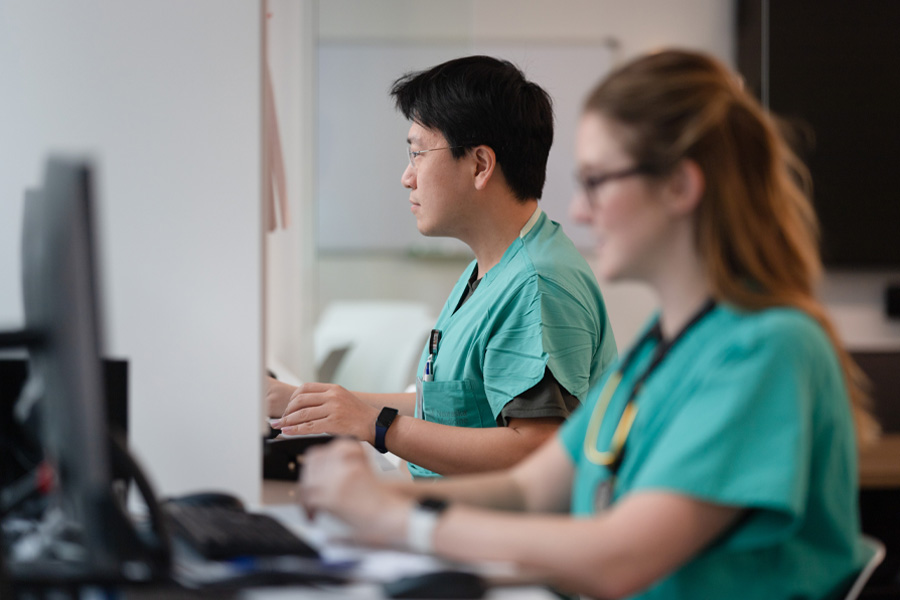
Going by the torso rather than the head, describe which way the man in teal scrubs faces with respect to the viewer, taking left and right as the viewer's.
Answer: facing to the left of the viewer

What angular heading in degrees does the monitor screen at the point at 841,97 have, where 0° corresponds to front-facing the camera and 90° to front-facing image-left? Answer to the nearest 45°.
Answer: approximately 0°

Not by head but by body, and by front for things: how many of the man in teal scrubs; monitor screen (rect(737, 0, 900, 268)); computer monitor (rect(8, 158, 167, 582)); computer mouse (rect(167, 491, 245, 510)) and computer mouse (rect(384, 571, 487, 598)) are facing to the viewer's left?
3

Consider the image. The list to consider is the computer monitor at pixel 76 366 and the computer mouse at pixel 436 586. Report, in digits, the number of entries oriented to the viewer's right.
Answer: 1

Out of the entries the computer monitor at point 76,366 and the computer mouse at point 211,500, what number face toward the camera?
0

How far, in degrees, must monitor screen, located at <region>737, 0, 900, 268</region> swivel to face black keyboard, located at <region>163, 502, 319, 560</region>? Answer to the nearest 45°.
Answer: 0° — it already faces it

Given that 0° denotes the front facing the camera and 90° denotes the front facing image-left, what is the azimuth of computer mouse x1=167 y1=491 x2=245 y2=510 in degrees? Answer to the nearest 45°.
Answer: approximately 90°

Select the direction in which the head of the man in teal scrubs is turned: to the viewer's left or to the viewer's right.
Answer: to the viewer's left

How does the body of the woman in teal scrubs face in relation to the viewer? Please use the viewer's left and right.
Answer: facing to the left of the viewer

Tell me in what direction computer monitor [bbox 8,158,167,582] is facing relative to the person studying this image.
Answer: facing to the right of the viewer

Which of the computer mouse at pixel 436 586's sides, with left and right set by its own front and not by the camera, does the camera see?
left
